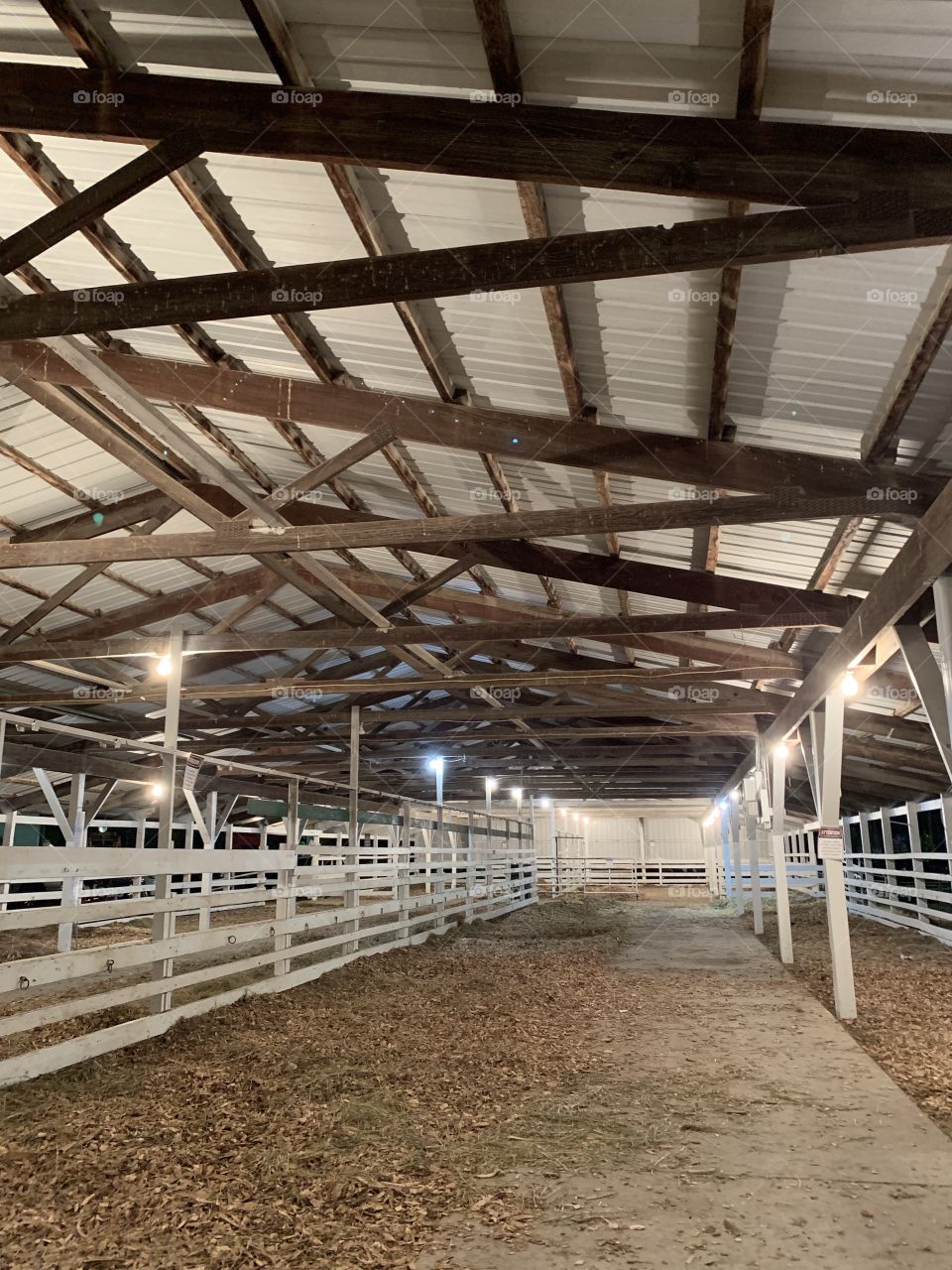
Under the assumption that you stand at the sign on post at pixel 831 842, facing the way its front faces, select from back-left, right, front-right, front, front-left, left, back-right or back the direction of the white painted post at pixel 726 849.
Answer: back

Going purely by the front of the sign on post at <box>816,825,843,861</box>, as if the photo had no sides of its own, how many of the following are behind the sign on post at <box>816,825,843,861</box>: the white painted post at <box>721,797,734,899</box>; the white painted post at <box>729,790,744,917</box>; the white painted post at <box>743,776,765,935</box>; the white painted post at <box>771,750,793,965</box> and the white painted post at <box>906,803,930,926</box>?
5

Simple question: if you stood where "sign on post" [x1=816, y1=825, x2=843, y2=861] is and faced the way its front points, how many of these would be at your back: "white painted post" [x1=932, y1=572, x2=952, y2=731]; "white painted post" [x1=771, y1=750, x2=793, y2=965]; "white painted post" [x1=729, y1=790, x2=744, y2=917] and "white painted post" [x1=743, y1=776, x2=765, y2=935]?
3

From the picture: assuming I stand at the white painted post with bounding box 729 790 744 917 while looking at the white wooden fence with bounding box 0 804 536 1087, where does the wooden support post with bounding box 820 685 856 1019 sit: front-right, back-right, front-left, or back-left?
front-left

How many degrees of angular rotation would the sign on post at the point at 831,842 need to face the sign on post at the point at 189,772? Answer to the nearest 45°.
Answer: approximately 90° to its right

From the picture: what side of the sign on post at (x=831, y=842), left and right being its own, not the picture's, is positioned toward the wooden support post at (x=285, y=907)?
right

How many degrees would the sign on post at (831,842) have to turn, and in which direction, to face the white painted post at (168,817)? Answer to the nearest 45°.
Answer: approximately 45° to its right

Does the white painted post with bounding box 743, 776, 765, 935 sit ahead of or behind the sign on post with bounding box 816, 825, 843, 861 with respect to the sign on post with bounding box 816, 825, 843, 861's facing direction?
behind

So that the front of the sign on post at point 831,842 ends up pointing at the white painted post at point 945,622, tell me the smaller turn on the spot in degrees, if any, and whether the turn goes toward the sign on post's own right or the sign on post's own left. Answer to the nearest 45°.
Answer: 0° — it already faces it

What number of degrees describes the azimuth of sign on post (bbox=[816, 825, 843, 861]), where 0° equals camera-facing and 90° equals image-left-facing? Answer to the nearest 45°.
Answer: approximately 0°

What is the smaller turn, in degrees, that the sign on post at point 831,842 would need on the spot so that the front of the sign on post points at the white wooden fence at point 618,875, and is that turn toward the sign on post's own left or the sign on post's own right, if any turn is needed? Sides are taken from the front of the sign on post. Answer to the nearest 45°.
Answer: approximately 180°

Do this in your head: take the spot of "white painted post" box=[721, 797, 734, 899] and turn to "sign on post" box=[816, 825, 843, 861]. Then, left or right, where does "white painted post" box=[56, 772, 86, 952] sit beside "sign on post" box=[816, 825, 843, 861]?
right

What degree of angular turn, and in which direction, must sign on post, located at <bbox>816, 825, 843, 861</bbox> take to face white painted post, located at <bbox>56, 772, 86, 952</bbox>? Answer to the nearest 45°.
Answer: approximately 90° to its right

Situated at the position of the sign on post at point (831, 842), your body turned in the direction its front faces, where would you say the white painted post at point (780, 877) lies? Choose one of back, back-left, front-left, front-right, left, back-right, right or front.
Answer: back

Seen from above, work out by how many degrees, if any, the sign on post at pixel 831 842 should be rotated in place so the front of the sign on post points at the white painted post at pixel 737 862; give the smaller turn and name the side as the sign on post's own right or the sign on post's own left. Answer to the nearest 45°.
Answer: approximately 180°
